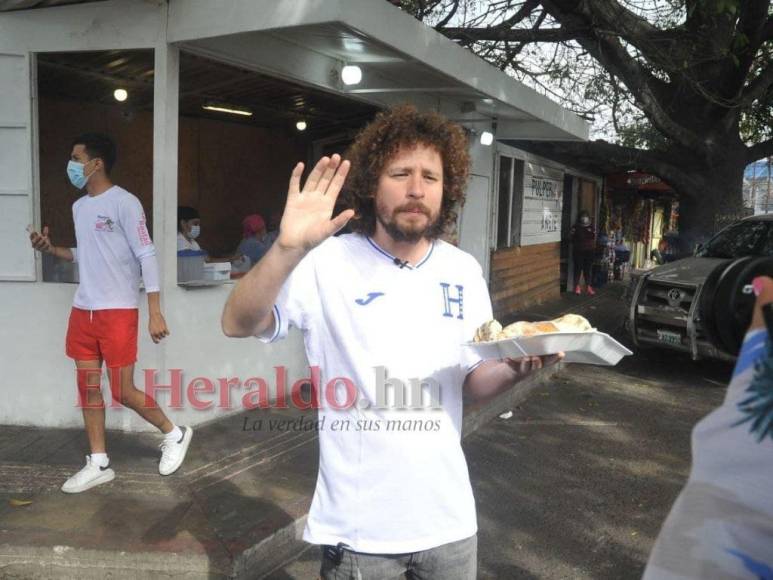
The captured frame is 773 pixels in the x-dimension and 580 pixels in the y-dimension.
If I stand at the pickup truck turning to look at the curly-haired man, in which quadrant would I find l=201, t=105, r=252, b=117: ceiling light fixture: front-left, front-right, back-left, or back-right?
front-right

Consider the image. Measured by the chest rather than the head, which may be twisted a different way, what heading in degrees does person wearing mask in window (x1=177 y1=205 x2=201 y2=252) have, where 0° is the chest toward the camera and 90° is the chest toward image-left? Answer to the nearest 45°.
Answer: approximately 315°

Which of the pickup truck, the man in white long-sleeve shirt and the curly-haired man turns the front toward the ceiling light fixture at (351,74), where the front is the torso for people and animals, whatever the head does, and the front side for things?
the pickup truck

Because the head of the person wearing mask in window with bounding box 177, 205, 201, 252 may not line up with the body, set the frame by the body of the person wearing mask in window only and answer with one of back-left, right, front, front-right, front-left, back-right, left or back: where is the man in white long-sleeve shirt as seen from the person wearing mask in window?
front-right

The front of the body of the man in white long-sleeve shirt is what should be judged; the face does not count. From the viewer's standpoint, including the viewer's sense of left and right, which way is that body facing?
facing the viewer and to the left of the viewer

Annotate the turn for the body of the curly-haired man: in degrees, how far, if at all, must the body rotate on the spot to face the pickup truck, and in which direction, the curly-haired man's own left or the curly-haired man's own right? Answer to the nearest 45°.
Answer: approximately 135° to the curly-haired man's own left

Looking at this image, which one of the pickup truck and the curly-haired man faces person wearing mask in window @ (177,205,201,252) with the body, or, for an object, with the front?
the pickup truck

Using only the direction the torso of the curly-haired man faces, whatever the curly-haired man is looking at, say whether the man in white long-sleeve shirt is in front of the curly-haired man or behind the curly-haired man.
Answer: behind

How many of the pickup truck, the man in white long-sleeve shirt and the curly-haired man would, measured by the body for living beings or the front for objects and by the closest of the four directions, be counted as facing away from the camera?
0

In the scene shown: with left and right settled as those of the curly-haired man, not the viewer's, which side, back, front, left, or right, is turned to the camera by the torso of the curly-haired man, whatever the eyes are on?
front

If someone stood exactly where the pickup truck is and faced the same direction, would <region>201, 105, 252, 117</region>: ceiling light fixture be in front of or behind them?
in front

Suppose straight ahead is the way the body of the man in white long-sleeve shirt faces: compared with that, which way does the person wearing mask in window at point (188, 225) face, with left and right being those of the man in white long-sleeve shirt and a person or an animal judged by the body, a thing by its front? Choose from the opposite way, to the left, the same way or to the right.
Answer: to the left

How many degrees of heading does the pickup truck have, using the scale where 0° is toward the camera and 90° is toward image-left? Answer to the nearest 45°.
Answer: approximately 45°

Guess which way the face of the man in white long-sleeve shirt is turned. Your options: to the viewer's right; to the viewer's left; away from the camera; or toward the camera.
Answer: to the viewer's left
